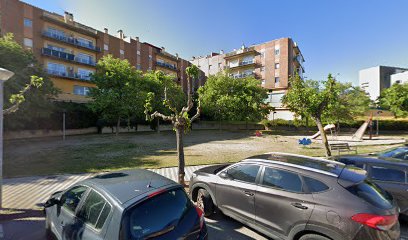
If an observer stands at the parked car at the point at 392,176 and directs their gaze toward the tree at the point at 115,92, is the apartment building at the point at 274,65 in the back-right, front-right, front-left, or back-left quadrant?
front-right

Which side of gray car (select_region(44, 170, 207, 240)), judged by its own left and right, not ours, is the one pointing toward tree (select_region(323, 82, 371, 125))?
right

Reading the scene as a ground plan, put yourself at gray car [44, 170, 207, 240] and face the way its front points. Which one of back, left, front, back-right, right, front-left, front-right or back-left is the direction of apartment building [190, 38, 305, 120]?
right

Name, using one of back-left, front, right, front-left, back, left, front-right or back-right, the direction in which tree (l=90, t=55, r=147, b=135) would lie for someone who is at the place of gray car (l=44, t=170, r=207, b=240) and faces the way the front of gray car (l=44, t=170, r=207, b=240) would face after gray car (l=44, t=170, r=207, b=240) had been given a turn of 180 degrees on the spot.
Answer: back-left

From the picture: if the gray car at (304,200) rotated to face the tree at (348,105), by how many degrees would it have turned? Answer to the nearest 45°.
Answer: approximately 45° to its right

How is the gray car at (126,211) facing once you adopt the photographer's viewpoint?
facing away from the viewer and to the left of the viewer

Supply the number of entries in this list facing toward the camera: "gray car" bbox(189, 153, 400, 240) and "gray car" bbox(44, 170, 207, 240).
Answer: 0

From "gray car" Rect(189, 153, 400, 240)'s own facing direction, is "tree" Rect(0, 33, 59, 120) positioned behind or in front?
in front

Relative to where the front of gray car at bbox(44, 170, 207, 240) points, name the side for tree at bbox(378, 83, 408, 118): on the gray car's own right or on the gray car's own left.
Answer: on the gray car's own right

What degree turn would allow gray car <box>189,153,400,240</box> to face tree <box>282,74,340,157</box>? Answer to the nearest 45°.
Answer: approximately 45° to its right

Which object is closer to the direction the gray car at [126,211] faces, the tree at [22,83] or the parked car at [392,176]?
the tree

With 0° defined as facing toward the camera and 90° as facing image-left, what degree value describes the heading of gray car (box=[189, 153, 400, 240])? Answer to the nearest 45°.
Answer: approximately 135°
